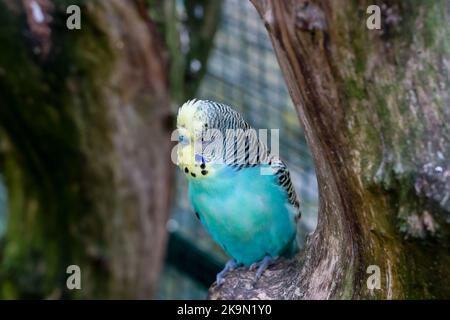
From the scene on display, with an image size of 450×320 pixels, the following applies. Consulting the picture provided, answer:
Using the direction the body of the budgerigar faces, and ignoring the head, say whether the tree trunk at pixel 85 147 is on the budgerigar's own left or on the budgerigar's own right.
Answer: on the budgerigar's own right
